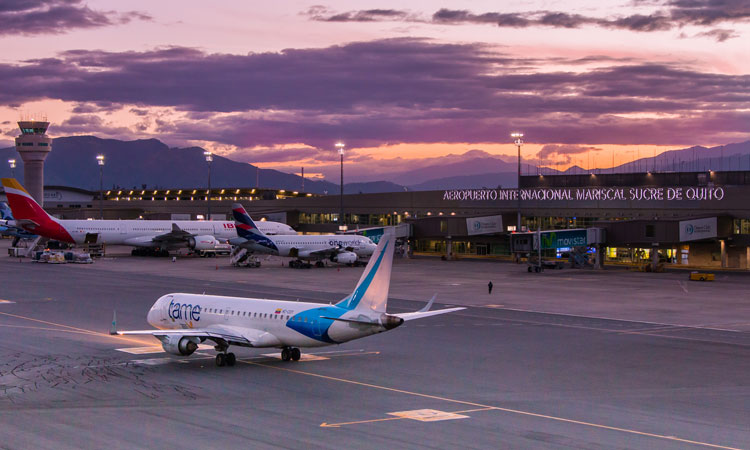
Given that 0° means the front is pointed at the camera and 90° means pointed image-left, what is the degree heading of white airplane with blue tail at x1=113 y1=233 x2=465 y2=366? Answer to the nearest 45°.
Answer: approximately 135°
